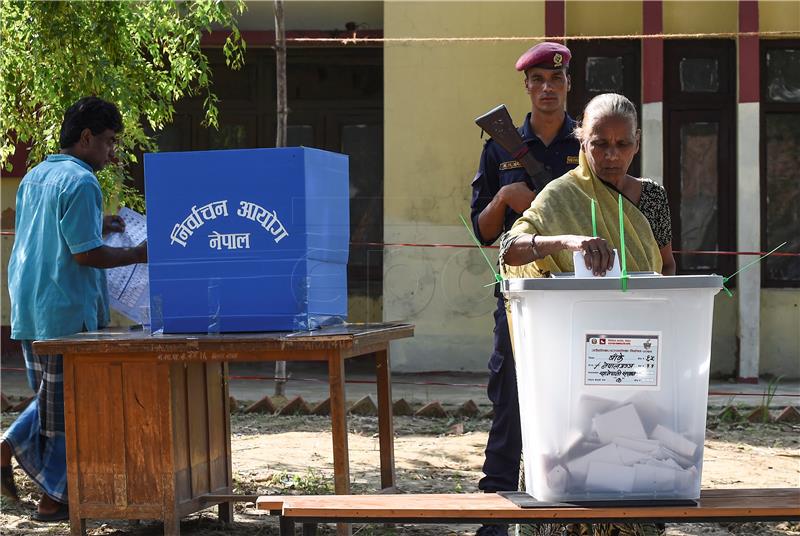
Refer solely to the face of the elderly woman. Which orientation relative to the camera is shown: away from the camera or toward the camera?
toward the camera

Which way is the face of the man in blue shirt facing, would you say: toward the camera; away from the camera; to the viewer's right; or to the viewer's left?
to the viewer's right

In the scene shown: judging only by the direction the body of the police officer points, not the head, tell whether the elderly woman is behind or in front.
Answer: in front

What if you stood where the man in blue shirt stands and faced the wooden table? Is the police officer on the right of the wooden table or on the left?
left

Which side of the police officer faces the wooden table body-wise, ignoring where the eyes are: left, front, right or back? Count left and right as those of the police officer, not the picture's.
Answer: right

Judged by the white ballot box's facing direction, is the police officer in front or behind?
behind

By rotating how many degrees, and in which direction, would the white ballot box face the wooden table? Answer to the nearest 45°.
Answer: approximately 135° to its right

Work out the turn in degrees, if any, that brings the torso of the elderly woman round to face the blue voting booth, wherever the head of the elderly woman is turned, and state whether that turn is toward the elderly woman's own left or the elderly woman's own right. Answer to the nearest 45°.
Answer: approximately 135° to the elderly woman's own right

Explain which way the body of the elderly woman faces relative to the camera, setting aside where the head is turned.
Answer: toward the camera

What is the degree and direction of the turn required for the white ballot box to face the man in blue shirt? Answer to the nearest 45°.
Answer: approximately 135° to its right

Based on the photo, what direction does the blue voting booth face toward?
toward the camera

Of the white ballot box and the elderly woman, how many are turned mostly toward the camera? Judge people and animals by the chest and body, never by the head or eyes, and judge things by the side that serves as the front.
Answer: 2

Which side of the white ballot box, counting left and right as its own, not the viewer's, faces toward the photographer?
front
